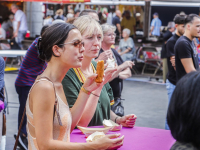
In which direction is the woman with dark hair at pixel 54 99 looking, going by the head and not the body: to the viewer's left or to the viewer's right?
to the viewer's right

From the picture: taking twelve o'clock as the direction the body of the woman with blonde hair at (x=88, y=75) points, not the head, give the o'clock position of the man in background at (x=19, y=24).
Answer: The man in background is roughly at 7 o'clock from the woman with blonde hair.

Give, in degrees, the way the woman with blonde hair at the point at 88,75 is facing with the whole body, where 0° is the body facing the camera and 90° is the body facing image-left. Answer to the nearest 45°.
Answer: approximately 315°

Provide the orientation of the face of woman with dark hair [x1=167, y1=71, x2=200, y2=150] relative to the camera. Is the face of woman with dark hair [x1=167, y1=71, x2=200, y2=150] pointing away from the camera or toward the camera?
away from the camera

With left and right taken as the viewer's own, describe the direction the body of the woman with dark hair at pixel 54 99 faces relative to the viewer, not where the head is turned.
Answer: facing to the right of the viewer
